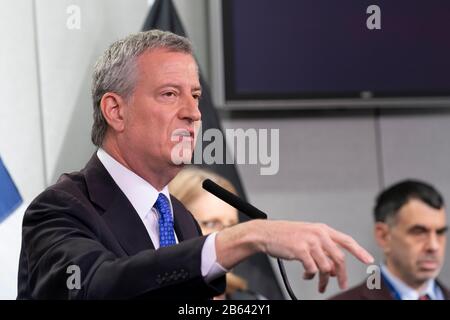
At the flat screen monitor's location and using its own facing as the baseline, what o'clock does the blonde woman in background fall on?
The blonde woman in background is roughly at 1 o'clock from the flat screen monitor.

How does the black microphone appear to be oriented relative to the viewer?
to the viewer's left

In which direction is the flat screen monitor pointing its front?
toward the camera

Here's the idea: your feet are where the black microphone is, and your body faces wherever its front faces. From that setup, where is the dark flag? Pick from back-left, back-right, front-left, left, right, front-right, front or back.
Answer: right

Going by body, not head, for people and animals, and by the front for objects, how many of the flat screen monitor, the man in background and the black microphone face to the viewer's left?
1

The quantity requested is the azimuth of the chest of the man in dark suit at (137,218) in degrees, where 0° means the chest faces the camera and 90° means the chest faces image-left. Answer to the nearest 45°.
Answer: approximately 315°

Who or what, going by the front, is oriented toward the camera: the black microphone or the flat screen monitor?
the flat screen monitor

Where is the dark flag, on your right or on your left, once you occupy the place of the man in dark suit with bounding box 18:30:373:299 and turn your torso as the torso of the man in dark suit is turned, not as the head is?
on your left

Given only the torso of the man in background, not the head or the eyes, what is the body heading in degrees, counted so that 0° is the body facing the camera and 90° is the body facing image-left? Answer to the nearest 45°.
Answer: approximately 315°

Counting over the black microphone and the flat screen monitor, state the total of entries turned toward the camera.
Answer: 1
